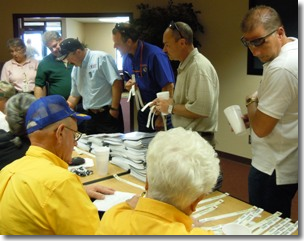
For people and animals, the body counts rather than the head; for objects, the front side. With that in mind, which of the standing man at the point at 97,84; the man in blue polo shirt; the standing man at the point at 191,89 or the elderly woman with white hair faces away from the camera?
the elderly woman with white hair

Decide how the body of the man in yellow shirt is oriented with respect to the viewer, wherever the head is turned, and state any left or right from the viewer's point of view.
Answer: facing away from the viewer and to the right of the viewer

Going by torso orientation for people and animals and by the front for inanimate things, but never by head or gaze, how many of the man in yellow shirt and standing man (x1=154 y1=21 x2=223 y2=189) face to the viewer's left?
1

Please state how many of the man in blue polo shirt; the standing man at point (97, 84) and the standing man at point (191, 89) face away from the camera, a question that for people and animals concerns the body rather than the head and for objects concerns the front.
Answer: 0

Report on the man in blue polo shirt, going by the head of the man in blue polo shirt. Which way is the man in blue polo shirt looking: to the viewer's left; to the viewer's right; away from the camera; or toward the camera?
to the viewer's left

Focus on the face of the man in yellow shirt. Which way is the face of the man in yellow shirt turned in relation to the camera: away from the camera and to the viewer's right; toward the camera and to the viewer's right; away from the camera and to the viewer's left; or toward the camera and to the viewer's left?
away from the camera and to the viewer's right

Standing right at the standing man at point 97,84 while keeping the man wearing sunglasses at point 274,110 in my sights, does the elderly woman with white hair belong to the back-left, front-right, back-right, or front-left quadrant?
front-right

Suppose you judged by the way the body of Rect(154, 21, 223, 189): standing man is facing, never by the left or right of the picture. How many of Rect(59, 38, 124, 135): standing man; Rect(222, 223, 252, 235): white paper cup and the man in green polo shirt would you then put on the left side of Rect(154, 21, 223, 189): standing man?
1

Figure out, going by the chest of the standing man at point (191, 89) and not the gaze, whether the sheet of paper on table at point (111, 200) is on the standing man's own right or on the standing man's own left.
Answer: on the standing man's own left

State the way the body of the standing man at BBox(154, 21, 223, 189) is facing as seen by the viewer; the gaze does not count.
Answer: to the viewer's left

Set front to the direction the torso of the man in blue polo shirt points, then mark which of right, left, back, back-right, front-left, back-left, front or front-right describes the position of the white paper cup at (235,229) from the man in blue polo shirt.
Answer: front-left

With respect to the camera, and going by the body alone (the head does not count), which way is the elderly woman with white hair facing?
away from the camera

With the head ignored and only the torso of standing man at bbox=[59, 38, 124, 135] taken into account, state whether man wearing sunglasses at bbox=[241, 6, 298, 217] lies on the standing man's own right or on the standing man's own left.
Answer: on the standing man's own left
